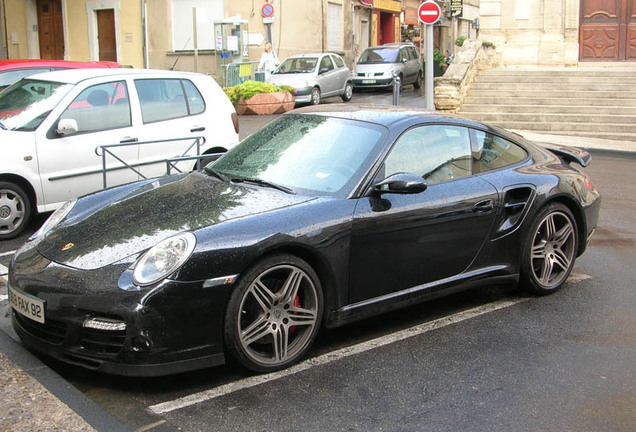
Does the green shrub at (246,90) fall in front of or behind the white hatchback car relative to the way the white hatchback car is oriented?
behind

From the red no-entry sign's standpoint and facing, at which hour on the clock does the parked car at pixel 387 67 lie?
The parked car is roughly at 6 o'clock from the red no-entry sign.

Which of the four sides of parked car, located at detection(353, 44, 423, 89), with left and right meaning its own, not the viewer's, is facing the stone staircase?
left

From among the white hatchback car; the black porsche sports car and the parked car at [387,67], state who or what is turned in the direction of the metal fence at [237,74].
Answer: the parked car

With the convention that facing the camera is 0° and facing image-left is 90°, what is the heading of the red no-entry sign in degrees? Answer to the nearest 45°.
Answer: approximately 0°

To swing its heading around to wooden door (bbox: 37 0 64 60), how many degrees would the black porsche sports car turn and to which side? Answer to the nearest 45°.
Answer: approximately 135° to its right

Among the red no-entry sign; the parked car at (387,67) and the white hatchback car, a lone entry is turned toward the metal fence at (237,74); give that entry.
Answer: the parked car

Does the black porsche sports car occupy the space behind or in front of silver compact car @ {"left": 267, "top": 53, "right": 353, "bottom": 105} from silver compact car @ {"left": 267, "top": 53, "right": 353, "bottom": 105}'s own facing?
in front

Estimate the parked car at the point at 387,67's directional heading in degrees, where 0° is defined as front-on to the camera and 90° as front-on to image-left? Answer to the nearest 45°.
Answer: approximately 45°

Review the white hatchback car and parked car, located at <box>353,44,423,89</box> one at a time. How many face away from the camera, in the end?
0

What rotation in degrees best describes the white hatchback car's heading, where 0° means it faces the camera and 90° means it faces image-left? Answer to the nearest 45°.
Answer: approximately 45°
